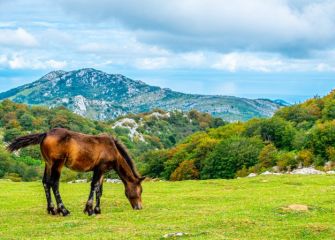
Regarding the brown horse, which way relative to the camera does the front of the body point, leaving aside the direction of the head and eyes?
to the viewer's right
